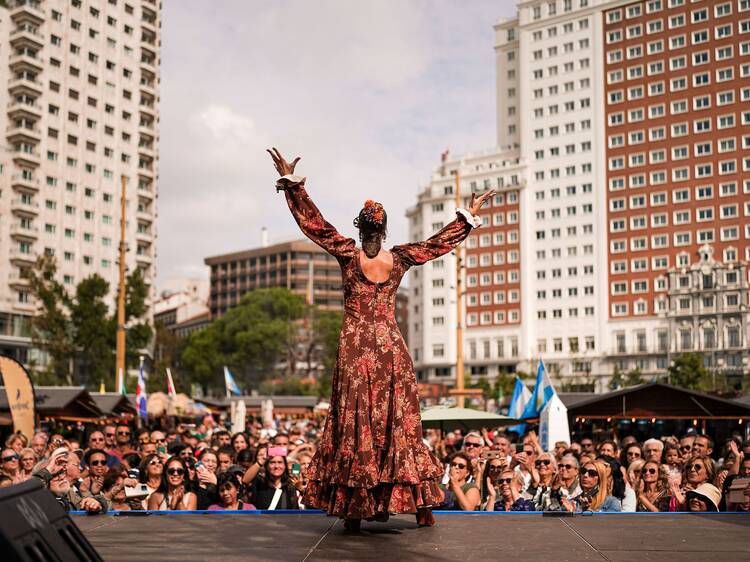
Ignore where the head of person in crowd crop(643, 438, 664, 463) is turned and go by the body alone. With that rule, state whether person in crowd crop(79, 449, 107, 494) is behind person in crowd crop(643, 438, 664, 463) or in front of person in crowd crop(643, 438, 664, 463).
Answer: in front

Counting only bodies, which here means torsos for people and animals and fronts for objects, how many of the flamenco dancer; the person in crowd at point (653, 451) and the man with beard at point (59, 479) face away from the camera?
1

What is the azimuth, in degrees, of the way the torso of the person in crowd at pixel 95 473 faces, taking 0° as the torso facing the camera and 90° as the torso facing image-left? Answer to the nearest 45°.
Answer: approximately 315°

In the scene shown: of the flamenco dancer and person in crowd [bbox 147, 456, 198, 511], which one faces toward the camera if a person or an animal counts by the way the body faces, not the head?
the person in crowd

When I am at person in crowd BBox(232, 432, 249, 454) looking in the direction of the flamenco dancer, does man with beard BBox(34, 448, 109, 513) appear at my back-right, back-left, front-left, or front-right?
front-right

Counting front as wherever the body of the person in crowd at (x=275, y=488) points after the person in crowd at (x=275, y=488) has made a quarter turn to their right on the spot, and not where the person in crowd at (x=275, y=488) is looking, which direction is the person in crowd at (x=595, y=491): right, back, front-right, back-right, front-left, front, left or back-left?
back

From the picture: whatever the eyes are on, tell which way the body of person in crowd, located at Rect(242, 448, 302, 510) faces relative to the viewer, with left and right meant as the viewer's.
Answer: facing the viewer

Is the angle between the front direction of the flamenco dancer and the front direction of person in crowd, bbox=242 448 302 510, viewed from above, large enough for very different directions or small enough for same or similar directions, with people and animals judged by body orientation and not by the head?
very different directions

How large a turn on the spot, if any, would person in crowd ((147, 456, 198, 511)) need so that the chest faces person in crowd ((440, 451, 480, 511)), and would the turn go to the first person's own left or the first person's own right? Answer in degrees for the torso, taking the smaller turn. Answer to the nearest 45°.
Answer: approximately 45° to the first person's own left

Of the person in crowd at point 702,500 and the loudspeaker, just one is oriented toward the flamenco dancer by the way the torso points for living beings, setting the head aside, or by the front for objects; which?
the person in crowd

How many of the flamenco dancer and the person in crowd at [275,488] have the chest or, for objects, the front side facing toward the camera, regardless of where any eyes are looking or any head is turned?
1

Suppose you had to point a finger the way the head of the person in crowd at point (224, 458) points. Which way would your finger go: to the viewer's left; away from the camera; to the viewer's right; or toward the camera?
toward the camera

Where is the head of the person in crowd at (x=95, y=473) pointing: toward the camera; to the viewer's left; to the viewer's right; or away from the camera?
toward the camera

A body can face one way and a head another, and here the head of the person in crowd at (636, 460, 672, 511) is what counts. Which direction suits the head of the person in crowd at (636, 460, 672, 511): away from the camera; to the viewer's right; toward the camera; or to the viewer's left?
toward the camera

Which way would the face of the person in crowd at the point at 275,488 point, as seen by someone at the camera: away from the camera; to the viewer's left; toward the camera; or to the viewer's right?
toward the camera

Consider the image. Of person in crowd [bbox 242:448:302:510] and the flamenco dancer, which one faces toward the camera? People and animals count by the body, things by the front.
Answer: the person in crowd

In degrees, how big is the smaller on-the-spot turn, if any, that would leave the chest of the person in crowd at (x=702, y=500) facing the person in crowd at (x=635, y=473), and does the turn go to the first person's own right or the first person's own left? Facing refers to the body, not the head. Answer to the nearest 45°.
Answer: approximately 135° to the first person's own right

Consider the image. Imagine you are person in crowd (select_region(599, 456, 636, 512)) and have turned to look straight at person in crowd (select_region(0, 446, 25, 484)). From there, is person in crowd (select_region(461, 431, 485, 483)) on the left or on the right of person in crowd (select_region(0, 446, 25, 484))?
right

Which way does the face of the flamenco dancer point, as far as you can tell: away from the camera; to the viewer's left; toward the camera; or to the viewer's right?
away from the camera

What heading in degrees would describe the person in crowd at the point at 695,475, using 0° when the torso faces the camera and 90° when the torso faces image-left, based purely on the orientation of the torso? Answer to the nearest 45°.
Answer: approximately 45°

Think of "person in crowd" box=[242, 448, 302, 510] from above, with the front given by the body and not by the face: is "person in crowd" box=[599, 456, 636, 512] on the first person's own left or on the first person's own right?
on the first person's own left
